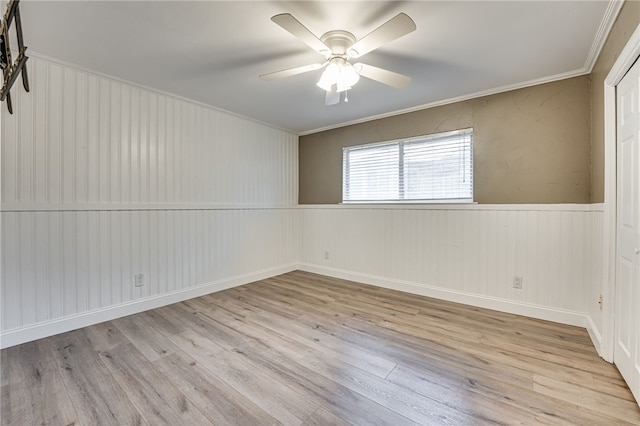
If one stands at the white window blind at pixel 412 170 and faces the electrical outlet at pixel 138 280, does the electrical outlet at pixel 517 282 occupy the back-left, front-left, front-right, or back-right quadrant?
back-left

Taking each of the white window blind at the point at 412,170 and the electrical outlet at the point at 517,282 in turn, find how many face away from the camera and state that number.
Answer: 0

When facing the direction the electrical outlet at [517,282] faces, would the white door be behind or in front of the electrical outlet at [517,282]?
in front

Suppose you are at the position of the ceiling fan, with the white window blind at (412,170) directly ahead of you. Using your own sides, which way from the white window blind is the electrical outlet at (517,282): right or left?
right

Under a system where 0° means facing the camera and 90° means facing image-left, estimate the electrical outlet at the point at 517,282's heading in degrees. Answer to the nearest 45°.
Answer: approximately 0°

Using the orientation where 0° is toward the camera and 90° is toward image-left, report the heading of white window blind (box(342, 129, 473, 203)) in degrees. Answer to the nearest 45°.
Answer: approximately 45°

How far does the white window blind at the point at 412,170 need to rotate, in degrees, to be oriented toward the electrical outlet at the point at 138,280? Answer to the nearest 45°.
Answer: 0° — it already faces it

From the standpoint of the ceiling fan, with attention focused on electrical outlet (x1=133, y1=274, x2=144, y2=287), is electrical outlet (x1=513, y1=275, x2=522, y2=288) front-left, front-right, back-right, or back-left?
back-right

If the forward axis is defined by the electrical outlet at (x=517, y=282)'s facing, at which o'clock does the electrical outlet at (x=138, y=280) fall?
the electrical outlet at (x=138, y=280) is roughly at 2 o'clock from the electrical outlet at (x=517, y=282).
